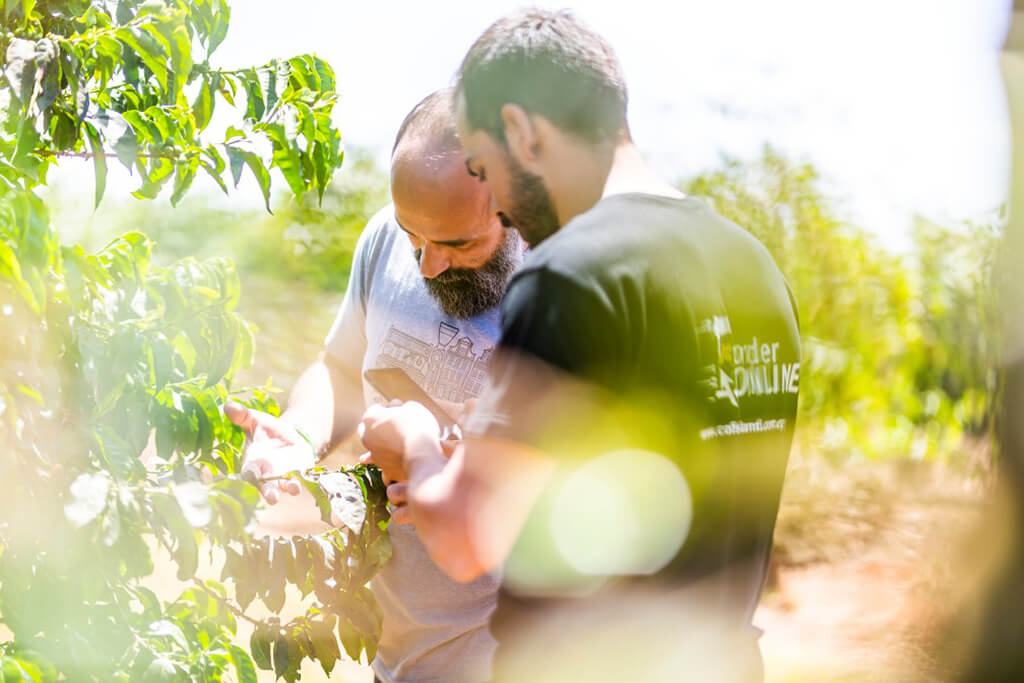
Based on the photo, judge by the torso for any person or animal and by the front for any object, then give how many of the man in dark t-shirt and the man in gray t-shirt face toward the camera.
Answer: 1

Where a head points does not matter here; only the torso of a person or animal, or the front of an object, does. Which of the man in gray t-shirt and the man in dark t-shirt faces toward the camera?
the man in gray t-shirt

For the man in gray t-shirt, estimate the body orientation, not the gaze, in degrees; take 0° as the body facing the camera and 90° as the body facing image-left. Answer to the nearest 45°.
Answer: approximately 0°

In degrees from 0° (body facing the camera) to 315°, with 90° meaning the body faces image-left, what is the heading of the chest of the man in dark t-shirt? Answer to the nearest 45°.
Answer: approximately 135°

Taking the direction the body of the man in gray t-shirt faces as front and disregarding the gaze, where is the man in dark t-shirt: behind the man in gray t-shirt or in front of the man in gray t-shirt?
in front

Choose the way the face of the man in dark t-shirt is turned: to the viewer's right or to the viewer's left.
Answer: to the viewer's left

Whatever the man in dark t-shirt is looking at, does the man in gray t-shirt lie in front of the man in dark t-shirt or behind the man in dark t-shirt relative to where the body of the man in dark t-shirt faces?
in front
